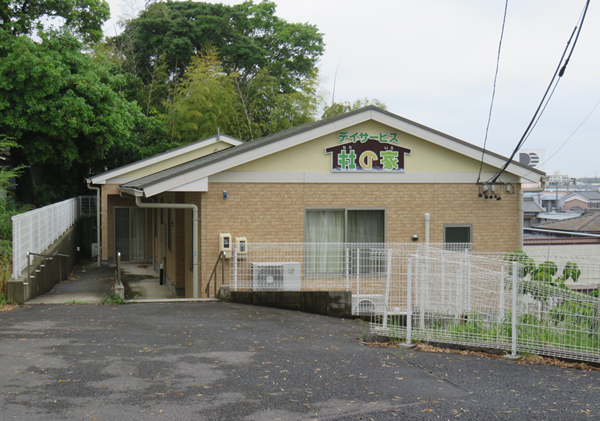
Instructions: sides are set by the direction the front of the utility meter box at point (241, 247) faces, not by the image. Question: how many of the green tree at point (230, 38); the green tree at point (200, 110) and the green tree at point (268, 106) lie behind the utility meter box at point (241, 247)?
3

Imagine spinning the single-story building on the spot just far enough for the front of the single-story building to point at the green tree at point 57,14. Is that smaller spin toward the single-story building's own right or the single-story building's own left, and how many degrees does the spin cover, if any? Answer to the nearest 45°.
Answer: approximately 135° to the single-story building's own right

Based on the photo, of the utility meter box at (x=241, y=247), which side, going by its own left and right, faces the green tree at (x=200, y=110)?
back

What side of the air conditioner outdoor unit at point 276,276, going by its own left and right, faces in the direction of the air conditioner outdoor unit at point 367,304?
left

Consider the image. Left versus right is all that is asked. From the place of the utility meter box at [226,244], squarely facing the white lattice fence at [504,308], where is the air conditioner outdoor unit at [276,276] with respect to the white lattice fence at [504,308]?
left

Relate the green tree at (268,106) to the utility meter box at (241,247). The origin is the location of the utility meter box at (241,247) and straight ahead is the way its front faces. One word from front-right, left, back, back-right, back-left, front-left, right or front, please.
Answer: back

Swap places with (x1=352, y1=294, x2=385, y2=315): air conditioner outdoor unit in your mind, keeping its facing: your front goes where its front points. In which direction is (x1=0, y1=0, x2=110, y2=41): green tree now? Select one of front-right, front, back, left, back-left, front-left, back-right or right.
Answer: back-right

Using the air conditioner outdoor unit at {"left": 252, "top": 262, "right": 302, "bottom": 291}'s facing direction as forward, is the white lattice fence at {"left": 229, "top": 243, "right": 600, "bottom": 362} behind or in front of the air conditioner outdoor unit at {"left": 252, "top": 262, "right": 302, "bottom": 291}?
in front

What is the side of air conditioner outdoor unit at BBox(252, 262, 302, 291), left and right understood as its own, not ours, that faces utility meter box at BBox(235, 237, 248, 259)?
right

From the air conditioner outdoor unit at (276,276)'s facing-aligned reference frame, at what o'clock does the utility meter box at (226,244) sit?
The utility meter box is roughly at 3 o'clock from the air conditioner outdoor unit.

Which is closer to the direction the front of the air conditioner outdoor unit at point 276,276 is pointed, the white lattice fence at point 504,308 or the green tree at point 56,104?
the white lattice fence

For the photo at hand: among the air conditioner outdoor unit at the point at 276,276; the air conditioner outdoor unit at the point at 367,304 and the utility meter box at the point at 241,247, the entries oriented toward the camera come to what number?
3

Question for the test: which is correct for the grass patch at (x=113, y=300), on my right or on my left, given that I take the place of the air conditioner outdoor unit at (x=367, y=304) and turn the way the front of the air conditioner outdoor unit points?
on my right
